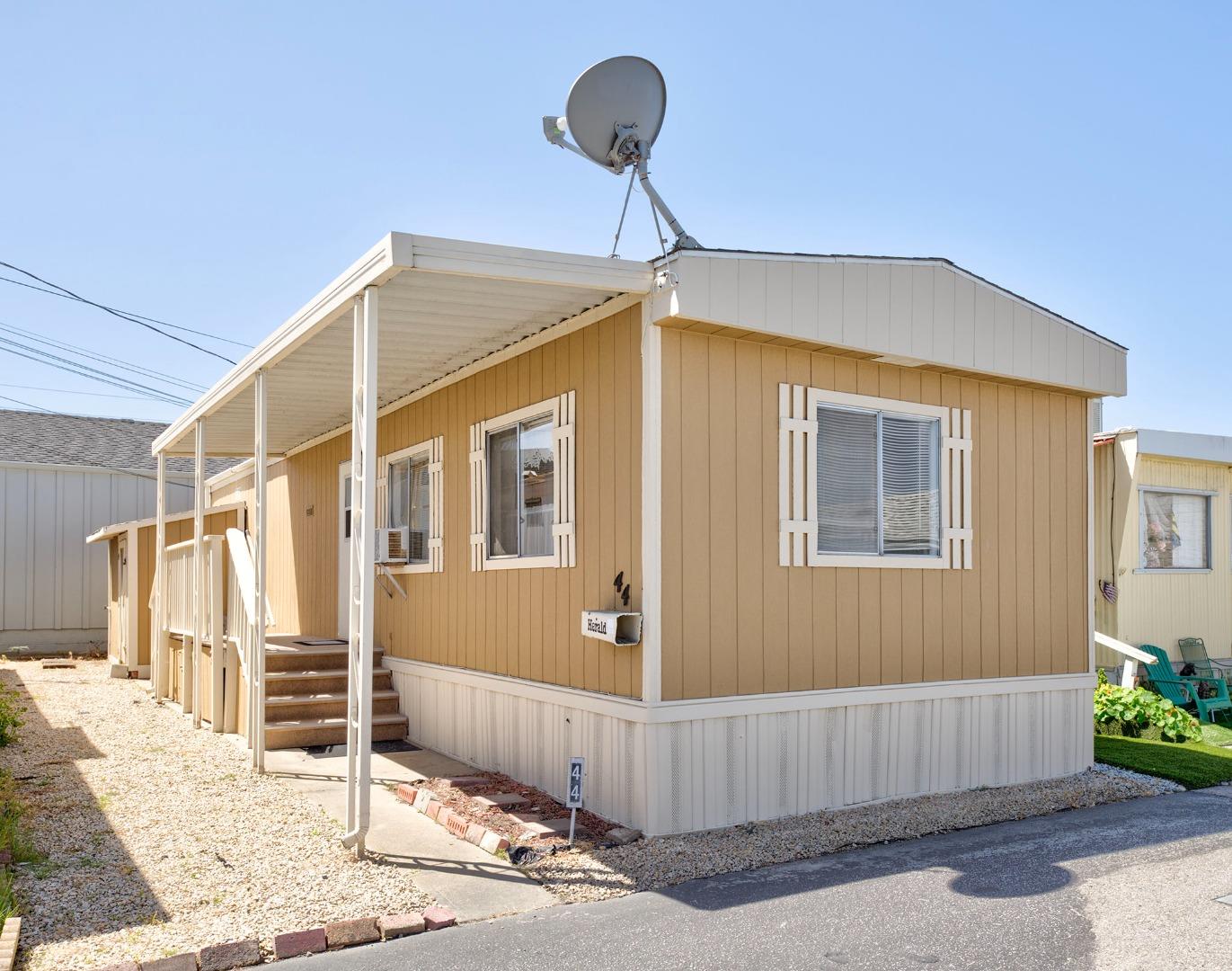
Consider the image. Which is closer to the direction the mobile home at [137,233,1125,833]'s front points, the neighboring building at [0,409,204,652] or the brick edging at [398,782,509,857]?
the brick edging

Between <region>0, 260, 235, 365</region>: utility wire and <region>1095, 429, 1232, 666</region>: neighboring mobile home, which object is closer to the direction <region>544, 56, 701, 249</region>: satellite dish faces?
the utility wire

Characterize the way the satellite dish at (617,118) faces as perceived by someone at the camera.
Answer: facing away from the viewer and to the left of the viewer

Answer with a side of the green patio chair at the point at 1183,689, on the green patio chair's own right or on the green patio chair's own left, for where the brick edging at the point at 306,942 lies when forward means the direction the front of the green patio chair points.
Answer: on the green patio chair's own right

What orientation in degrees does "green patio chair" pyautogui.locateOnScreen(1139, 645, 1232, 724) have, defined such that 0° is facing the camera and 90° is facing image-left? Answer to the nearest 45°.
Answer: approximately 315°
